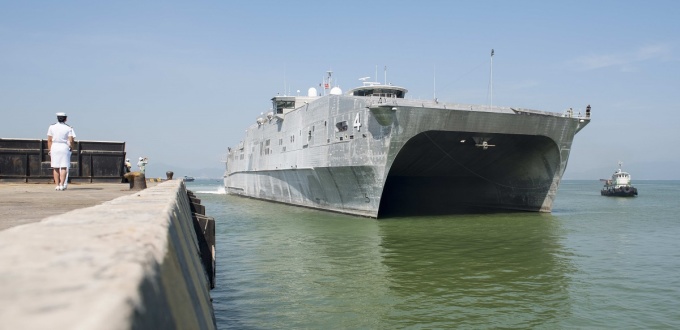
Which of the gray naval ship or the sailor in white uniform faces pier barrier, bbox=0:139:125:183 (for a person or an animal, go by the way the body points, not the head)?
the sailor in white uniform

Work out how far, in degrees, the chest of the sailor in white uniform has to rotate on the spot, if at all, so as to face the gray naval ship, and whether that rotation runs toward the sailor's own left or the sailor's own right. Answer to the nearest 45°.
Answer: approximately 45° to the sailor's own right

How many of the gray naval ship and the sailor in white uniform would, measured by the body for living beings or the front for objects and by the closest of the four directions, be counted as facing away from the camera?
1

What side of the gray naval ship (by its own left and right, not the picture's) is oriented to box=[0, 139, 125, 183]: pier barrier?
right

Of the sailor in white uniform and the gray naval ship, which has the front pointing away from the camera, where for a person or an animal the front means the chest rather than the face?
the sailor in white uniform

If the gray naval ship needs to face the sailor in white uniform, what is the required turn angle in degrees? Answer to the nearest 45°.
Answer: approximately 90° to its right

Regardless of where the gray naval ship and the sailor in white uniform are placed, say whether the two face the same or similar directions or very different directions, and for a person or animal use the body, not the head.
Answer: very different directions

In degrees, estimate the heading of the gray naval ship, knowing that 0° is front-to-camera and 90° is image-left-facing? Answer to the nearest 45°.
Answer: approximately 315°

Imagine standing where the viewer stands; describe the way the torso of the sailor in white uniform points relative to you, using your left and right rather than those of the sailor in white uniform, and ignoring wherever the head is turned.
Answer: facing away from the viewer

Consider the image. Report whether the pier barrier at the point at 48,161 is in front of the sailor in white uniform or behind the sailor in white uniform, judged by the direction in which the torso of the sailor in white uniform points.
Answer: in front
